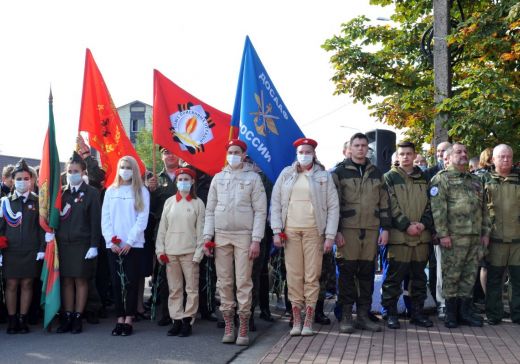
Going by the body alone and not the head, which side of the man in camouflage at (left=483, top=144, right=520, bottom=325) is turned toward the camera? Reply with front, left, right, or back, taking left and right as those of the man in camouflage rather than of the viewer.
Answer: front

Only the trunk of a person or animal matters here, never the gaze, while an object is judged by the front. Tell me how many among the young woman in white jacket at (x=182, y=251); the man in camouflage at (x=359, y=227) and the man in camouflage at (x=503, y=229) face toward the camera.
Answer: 3

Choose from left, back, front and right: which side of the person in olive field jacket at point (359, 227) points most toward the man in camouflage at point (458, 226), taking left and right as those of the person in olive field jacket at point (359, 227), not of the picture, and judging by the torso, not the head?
left

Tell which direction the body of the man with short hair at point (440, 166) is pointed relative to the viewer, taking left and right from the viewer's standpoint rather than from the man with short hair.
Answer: facing the viewer and to the right of the viewer

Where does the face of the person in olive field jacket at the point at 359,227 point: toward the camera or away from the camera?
toward the camera

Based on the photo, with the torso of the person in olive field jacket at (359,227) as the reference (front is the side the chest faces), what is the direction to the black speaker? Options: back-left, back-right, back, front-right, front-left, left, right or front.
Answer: back

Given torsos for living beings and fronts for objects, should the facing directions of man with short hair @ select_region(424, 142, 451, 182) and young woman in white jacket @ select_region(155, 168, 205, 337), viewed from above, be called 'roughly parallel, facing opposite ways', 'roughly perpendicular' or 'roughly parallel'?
roughly parallel

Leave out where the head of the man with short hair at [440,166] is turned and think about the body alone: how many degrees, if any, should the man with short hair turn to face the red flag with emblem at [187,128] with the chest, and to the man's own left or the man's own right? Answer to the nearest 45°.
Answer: approximately 135° to the man's own right

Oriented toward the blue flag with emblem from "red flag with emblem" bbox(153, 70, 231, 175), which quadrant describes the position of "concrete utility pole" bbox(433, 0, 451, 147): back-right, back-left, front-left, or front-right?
front-left

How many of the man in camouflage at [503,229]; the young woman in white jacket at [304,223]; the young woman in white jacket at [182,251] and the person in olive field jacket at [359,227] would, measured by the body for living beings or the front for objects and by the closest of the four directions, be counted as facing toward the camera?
4

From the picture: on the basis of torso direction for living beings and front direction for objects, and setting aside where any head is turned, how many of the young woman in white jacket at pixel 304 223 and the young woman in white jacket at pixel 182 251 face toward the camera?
2

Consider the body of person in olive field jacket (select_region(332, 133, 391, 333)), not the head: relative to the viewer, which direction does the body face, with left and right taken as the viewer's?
facing the viewer

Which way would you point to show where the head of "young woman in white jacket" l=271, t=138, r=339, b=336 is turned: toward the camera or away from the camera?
toward the camera
